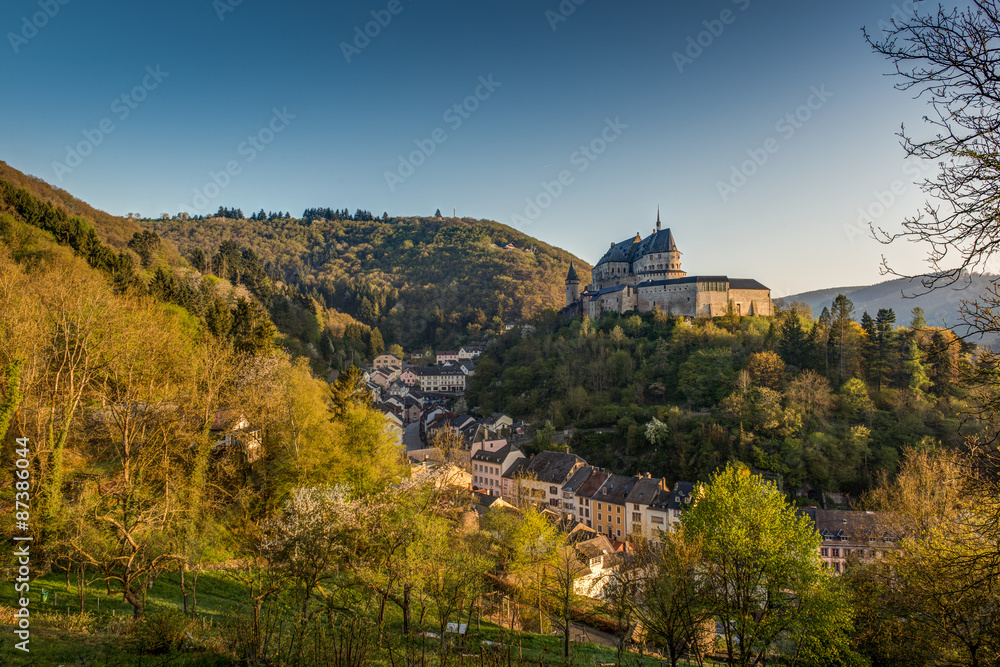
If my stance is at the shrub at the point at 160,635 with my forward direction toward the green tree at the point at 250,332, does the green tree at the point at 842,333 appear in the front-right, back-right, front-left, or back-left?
front-right

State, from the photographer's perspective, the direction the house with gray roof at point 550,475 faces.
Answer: facing the viewer and to the left of the viewer

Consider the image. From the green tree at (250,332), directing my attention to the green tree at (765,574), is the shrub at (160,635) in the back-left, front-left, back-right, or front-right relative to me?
front-right

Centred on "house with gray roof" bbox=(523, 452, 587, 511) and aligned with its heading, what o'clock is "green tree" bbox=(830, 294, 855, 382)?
The green tree is roughly at 7 o'clock from the house with gray roof.

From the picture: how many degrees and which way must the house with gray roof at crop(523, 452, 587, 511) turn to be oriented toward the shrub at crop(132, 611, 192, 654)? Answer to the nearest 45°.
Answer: approximately 45° to its left

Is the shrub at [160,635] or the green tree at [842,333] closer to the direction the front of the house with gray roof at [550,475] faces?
the shrub
